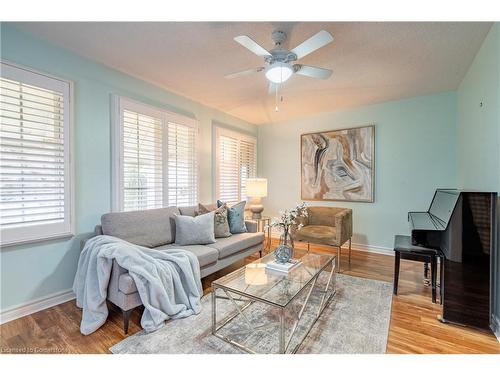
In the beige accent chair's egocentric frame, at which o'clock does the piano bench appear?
The piano bench is roughly at 9 o'clock from the beige accent chair.

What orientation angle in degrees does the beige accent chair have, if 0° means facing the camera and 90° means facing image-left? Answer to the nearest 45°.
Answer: approximately 45°

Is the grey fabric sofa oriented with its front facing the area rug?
yes

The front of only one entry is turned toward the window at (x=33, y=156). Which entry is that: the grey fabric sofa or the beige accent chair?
the beige accent chair

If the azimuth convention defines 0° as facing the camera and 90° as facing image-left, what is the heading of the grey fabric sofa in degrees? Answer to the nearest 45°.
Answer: approximately 315°

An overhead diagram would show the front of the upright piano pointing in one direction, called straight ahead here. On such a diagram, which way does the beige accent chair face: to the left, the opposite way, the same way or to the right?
to the left

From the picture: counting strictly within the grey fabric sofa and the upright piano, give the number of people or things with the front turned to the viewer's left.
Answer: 1

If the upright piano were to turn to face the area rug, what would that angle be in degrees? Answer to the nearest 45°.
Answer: approximately 45° to its left

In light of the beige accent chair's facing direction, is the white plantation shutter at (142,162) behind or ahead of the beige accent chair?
ahead

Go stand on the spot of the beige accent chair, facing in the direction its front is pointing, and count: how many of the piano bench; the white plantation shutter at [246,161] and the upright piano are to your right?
1

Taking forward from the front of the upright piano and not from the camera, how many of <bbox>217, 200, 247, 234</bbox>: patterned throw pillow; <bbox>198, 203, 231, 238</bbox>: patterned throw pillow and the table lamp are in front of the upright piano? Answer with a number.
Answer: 3

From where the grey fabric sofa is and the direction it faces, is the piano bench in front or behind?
in front

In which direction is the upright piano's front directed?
to the viewer's left
